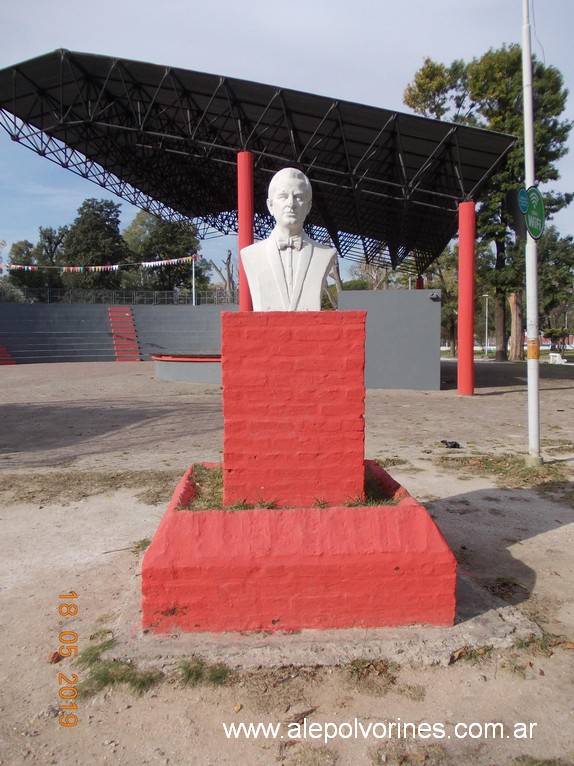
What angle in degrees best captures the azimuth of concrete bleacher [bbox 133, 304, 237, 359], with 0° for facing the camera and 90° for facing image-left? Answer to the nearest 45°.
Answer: approximately 0°

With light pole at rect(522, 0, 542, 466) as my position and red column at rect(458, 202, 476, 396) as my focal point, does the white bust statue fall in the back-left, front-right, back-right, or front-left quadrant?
back-left

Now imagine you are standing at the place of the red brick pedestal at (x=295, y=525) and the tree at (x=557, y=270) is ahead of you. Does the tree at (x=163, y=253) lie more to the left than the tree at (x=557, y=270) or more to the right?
left

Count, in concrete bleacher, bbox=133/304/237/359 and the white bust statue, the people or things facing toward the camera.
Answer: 2

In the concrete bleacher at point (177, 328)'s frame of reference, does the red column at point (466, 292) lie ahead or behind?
ahead

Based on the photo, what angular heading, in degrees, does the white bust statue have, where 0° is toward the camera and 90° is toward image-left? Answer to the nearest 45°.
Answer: approximately 0°

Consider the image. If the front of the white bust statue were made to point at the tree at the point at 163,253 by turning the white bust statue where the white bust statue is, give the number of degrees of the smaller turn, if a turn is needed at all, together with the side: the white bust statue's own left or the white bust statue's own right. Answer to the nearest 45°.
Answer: approximately 180°

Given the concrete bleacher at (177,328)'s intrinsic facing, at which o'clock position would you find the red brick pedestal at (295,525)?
The red brick pedestal is roughly at 12 o'clock from the concrete bleacher.

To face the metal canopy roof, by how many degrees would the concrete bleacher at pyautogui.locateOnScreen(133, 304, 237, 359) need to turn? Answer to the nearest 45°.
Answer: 0° — it already faces it

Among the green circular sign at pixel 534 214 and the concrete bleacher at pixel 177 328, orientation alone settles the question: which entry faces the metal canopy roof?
the concrete bleacher
